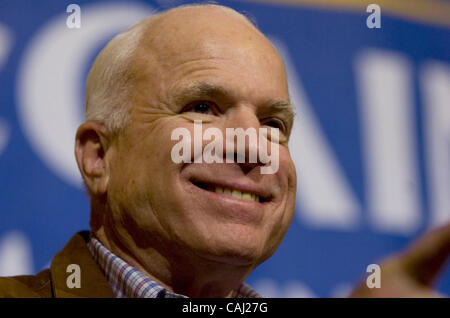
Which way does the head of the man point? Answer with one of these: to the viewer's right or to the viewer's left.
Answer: to the viewer's right

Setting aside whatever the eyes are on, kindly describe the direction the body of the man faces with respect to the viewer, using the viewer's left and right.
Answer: facing the viewer and to the right of the viewer
